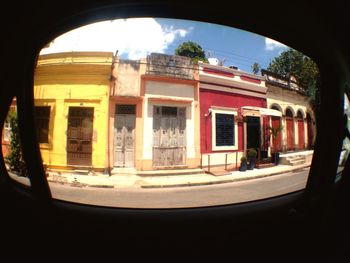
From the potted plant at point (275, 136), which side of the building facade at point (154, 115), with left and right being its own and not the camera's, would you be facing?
left

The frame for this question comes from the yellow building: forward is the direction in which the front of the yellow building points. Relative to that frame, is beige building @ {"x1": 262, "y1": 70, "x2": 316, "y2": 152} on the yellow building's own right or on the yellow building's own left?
on the yellow building's own left

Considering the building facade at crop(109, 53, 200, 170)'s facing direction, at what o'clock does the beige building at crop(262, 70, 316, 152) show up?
The beige building is roughly at 9 o'clock from the building facade.

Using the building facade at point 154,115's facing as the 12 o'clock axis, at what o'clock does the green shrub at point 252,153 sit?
The green shrub is roughly at 9 o'clock from the building facade.

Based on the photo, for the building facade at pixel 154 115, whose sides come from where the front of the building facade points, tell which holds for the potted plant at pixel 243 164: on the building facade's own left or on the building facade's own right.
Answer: on the building facade's own left

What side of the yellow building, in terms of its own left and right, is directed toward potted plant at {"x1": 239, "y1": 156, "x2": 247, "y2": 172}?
left

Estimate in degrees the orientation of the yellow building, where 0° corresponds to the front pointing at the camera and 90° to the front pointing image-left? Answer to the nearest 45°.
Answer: approximately 0°

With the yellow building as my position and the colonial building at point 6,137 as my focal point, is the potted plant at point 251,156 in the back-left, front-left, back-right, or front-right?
back-left
